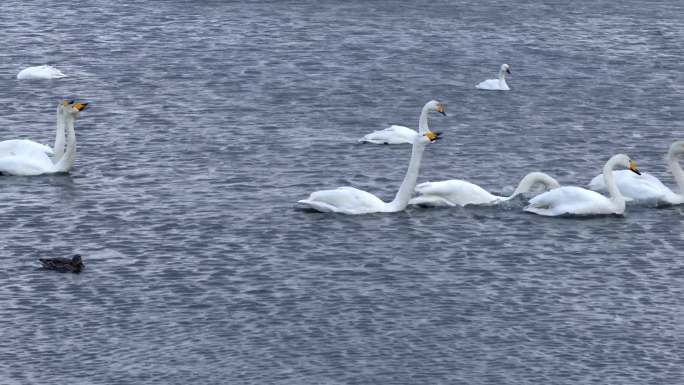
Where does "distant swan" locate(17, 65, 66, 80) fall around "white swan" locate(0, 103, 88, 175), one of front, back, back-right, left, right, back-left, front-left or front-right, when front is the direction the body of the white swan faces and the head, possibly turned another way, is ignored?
left

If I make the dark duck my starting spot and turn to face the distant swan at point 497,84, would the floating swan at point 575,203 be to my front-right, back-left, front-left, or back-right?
front-right

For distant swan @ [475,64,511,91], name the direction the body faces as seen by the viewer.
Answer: to the viewer's right

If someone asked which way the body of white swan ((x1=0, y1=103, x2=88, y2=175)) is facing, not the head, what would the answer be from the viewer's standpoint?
to the viewer's right

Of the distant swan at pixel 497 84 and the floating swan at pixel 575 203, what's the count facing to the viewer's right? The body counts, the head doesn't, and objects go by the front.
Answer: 2

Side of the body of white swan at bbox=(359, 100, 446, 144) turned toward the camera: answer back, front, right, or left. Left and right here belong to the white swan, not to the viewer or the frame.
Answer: right

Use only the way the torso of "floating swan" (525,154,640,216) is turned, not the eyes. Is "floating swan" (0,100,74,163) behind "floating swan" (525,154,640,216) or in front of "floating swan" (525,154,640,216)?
behind

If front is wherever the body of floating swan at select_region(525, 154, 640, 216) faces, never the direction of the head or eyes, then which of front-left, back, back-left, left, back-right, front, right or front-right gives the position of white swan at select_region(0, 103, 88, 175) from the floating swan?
back

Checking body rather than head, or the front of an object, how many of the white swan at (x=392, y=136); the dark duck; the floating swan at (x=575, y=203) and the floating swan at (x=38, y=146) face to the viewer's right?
4

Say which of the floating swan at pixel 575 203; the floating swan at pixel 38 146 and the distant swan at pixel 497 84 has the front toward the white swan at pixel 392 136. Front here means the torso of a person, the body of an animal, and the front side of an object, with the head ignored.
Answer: the floating swan at pixel 38 146

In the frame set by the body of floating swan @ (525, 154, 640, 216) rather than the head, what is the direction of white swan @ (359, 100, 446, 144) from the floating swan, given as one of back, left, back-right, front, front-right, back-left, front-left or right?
back-left

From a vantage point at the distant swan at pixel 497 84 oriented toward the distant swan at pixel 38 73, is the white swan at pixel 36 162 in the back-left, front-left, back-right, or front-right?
front-left

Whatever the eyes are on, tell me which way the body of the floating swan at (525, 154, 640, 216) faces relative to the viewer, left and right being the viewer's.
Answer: facing to the right of the viewer

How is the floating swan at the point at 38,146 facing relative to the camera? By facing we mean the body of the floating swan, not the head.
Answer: to the viewer's right
